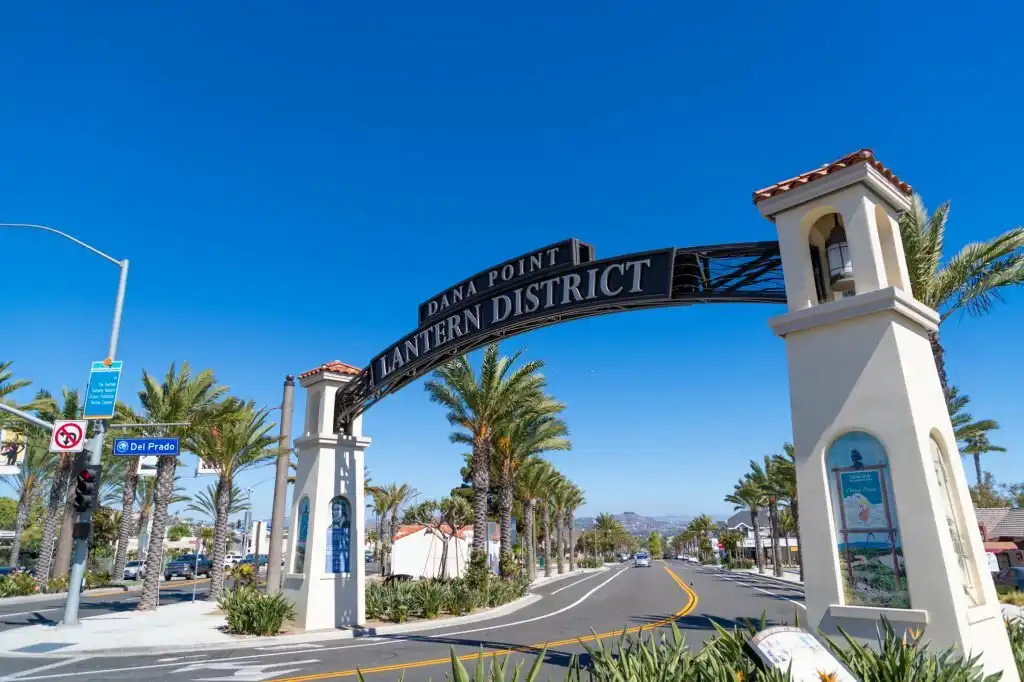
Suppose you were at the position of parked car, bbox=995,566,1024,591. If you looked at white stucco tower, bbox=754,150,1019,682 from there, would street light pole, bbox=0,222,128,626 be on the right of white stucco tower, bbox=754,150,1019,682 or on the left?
right

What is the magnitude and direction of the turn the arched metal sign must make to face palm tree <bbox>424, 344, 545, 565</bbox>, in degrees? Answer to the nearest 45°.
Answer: approximately 135° to its right

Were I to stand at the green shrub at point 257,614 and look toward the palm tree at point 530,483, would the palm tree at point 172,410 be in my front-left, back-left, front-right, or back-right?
front-left

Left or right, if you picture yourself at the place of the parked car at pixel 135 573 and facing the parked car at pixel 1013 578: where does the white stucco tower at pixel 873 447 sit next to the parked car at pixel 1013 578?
right

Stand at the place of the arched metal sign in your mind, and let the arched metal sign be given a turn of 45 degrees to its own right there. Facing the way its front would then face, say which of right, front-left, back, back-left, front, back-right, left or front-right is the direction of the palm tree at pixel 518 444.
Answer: right

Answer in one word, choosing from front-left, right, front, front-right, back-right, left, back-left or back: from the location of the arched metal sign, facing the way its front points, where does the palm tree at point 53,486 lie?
right

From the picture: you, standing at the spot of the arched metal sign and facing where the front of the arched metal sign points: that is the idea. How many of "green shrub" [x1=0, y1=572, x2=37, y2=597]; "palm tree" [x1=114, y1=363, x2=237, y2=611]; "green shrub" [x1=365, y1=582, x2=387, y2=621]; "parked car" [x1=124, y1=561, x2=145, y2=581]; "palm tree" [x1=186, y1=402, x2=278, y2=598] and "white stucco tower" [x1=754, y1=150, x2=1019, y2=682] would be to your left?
1

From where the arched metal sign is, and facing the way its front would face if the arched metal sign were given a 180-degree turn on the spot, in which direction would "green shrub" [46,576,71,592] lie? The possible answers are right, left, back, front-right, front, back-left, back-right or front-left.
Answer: left
